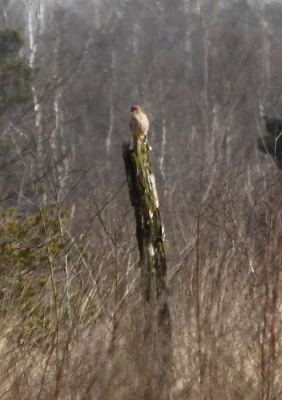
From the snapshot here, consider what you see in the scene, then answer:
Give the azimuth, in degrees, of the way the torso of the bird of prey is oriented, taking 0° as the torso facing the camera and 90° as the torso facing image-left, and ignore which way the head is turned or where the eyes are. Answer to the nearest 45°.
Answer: approximately 315°
